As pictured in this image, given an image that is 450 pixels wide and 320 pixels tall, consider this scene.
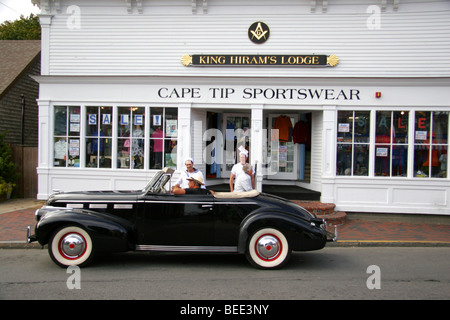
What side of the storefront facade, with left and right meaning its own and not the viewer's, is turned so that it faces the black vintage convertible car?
front

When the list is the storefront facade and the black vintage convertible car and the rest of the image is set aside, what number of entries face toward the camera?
1

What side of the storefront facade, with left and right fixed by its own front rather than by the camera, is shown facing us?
front

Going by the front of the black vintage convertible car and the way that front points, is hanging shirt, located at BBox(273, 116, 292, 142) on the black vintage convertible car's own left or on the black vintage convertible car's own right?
on the black vintage convertible car's own right

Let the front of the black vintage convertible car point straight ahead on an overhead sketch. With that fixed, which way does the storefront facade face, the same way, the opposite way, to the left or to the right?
to the left

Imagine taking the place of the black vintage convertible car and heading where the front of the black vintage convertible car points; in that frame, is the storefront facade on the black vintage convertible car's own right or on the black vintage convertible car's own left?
on the black vintage convertible car's own right

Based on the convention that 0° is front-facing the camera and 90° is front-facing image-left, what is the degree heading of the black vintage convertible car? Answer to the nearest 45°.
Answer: approximately 90°
